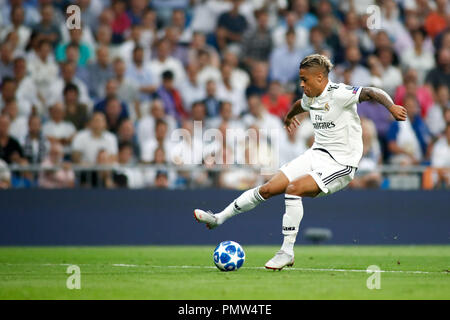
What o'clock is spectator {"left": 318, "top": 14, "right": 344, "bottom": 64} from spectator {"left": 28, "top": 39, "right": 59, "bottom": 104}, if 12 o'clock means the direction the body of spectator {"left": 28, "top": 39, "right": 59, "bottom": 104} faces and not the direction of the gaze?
spectator {"left": 318, "top": 14, "right": 344, "bottom": 64} is roughly at 9 o'clock from spectator {"left": 28, "top": 39, "right": 59, "bottom": 104}.

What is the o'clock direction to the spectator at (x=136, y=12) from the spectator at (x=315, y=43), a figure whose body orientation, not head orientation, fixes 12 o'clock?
the spectator at (x=136, y=12) is roughly at 3 o'clock from the spectator at (x=315, y=43).

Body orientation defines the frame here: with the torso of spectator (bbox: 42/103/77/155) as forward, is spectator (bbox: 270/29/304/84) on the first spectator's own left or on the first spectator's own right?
on the first spectator's own left

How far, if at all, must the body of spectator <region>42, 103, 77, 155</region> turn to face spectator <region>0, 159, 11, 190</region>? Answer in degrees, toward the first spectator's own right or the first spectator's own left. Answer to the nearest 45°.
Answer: approximately 45° to the first spectator's own right

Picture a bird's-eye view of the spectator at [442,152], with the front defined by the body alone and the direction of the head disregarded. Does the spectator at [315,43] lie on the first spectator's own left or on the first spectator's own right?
on the first spectator's own right

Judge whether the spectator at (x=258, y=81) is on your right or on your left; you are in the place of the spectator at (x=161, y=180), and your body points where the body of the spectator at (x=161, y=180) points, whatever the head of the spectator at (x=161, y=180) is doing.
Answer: on your left

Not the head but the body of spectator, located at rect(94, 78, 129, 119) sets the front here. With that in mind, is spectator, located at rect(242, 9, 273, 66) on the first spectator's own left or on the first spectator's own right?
on the first spectator's own left
